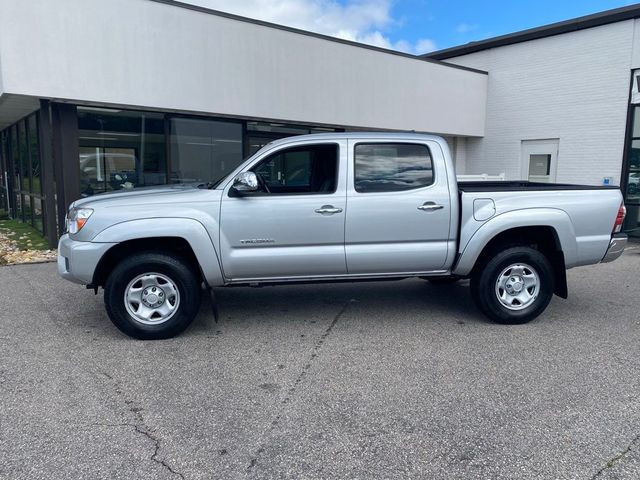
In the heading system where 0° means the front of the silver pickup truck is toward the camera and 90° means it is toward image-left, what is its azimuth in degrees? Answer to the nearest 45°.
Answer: approximately 90°
